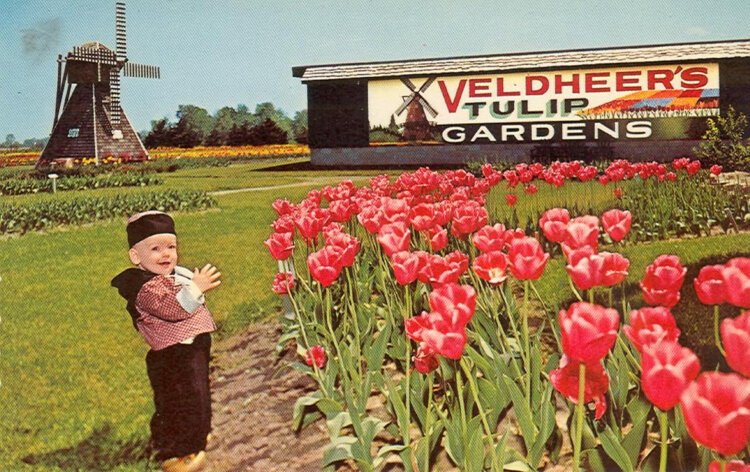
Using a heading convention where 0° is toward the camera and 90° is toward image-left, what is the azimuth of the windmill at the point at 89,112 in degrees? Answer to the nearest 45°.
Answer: approximately 315°

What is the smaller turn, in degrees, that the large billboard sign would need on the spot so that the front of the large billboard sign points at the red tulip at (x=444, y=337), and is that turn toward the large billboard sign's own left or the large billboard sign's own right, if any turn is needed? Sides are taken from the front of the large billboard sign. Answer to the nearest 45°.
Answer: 0° — it already faces it

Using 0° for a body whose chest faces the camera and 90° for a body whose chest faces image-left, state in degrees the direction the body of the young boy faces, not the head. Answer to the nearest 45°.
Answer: approximately 315°

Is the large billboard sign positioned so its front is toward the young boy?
yes

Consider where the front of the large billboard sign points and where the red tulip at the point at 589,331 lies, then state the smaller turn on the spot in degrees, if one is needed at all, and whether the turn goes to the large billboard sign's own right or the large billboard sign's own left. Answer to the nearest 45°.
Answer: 0° — it already faces it

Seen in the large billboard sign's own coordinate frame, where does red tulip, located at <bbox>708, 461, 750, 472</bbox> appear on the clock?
The red tulip is roughly at 12 o'clock from the large billboard sign.

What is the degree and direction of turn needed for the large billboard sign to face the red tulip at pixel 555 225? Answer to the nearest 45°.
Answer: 0° — it already faces it
